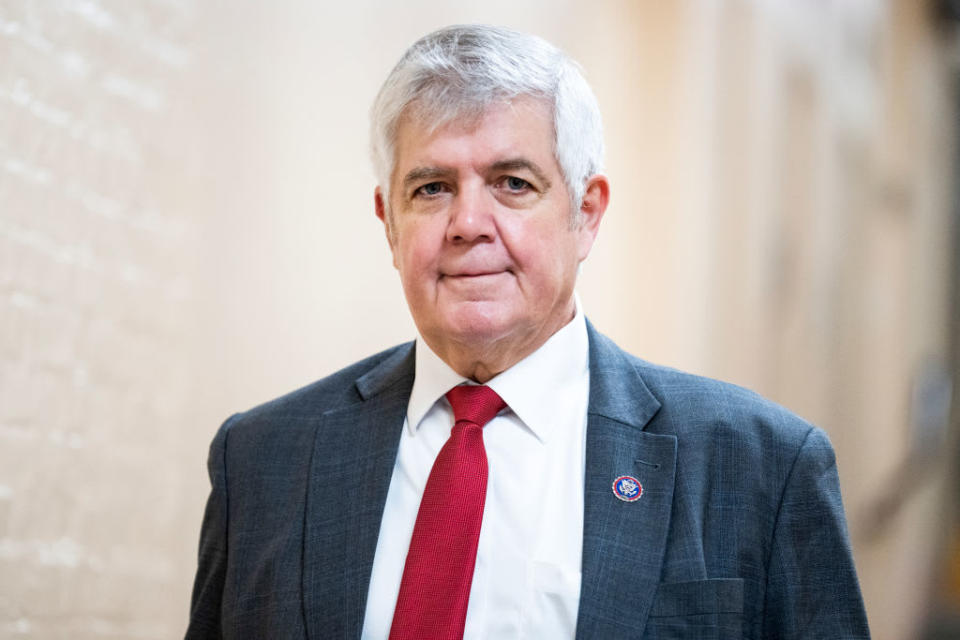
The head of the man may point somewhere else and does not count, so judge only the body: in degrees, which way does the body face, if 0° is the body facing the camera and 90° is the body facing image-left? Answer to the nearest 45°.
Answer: approximately 0°
